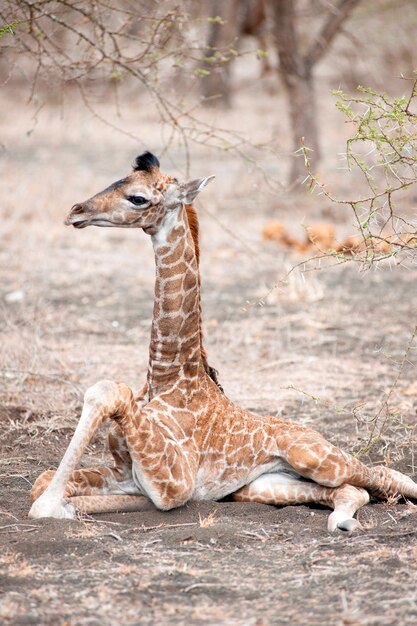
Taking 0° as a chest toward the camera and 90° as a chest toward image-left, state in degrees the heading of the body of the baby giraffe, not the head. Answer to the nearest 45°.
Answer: approximately 90°

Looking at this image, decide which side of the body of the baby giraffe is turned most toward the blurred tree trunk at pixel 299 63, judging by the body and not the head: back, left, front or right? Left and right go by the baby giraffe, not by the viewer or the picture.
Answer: right
